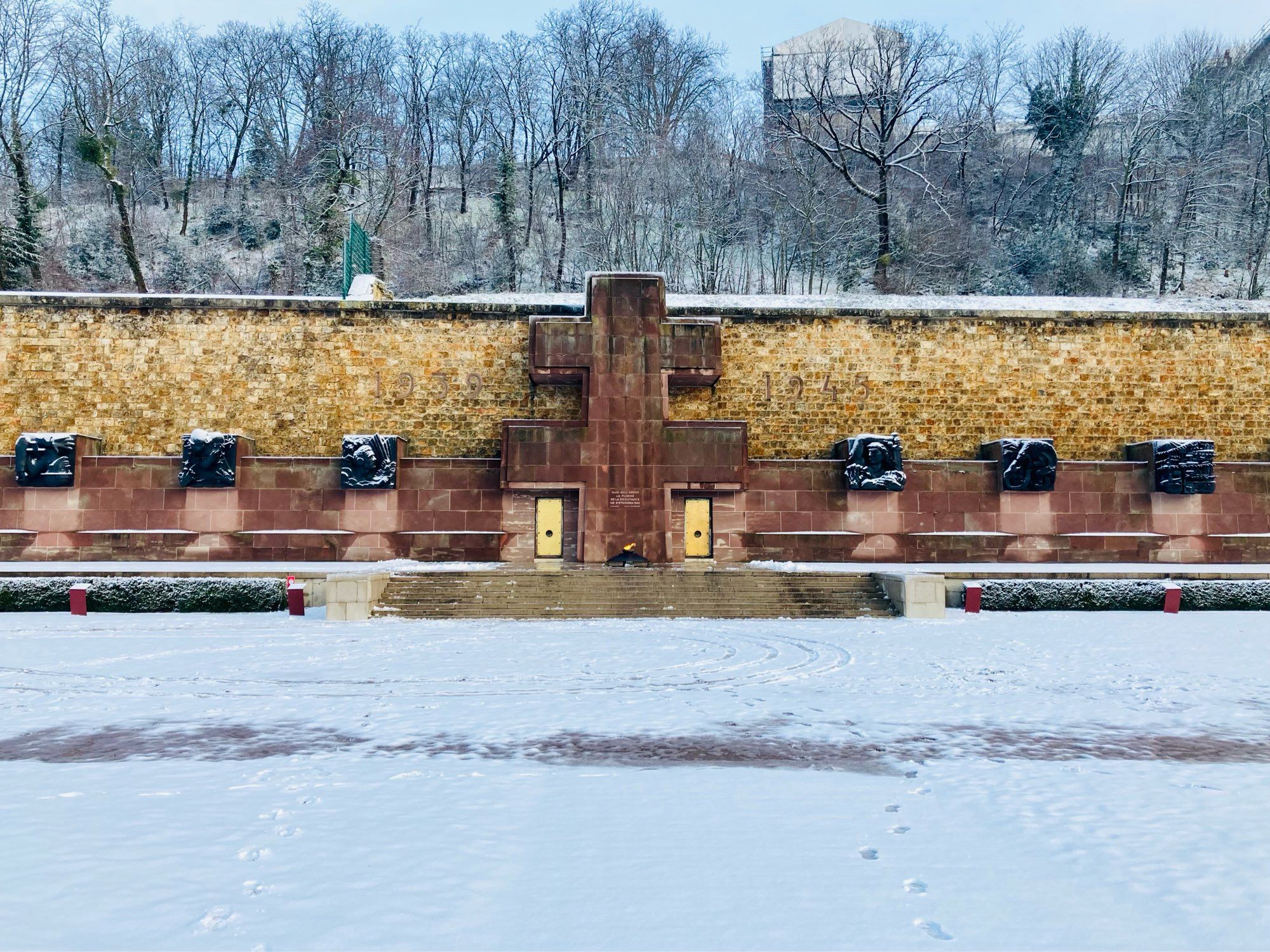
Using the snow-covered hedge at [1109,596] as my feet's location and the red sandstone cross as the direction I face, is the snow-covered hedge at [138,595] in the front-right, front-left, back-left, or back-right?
front-left

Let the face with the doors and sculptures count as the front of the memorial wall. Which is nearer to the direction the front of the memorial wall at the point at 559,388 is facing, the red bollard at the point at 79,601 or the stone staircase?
the stone staircase

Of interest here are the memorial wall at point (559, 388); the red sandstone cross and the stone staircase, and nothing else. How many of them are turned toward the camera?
3

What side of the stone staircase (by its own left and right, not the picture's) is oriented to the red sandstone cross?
back

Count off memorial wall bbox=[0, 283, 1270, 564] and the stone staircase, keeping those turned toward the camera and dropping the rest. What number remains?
2

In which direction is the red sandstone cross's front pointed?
toward the camera

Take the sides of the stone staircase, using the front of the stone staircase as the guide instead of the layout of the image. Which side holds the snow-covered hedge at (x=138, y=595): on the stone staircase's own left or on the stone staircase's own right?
on the stone staircase's own right

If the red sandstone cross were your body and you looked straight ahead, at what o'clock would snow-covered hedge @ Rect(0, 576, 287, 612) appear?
The snow-covered hedge is roughly at 2 o'clock from the red sandstone cross.

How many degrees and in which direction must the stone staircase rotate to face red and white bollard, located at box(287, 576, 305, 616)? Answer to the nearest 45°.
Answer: approximately 90° to its right

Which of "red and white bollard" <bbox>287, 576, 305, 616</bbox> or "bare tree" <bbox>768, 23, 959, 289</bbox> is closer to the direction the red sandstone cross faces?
the red and white bollard

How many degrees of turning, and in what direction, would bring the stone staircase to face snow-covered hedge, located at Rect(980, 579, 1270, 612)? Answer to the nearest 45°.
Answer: approximately 90° to its left

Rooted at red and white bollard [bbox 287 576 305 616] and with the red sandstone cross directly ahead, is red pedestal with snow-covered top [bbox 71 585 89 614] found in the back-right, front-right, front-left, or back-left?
back-left

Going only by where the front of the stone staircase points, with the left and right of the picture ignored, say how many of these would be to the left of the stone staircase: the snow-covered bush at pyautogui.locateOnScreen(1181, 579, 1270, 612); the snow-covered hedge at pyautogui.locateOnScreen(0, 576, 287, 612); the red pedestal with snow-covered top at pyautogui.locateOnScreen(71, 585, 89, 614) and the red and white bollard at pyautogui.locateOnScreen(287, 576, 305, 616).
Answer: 1

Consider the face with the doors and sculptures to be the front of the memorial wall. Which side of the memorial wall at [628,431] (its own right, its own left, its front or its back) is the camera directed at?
front

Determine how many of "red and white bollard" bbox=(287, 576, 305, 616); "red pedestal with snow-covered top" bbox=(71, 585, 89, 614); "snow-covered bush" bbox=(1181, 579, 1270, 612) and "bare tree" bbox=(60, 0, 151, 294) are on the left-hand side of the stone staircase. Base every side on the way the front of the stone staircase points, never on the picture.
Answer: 1

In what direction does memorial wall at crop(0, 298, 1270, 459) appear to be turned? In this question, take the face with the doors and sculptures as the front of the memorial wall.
toward the camera
